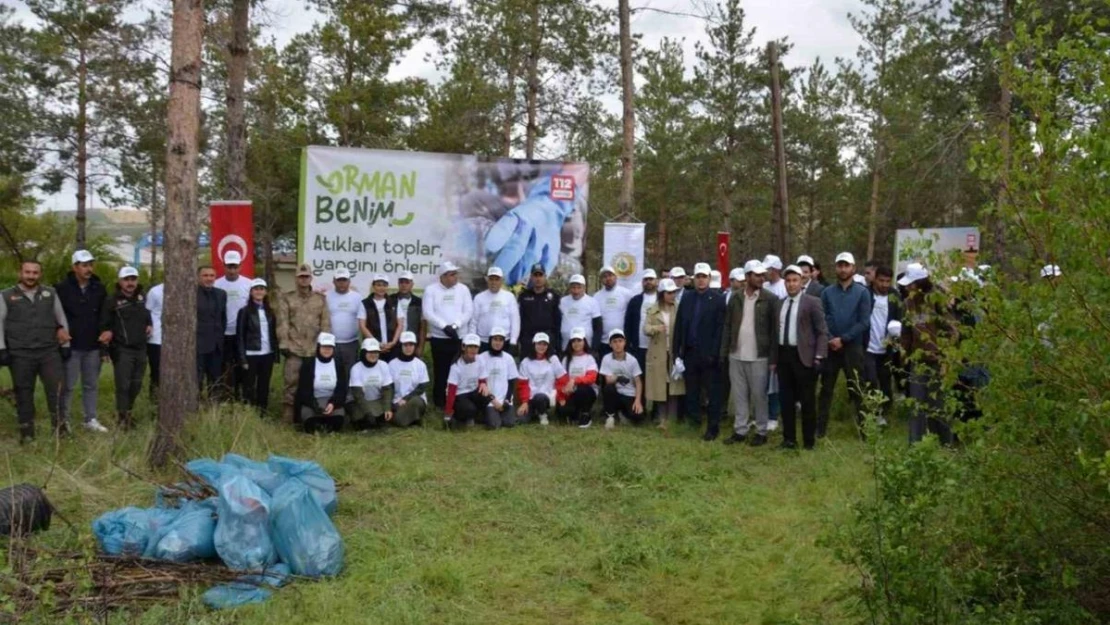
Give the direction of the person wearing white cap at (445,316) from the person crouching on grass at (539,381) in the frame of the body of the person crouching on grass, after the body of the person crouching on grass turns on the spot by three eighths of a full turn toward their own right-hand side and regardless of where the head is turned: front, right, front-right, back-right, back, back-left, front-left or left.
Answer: front-left

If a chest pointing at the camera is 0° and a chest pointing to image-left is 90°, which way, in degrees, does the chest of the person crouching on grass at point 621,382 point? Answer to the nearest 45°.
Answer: approximately 0°

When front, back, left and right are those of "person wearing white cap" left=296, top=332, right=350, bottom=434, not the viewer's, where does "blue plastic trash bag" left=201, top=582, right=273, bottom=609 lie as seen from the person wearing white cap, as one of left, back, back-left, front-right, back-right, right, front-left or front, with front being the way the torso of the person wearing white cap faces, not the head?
front

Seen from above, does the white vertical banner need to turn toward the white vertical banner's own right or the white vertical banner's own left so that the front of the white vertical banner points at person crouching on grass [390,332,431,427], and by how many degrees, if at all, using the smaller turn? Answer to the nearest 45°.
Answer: approximately 45° to the white vertical banner's own right

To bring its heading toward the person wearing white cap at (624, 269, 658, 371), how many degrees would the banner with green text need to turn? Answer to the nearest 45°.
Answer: approximately 45° to its left

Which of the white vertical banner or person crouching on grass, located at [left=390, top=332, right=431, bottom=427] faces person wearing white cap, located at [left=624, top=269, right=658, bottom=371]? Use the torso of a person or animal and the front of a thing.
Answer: the white vertical banner

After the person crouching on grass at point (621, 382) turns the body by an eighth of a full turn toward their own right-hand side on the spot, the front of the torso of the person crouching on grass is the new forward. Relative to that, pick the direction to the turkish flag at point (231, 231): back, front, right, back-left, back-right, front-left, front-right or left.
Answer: front-right

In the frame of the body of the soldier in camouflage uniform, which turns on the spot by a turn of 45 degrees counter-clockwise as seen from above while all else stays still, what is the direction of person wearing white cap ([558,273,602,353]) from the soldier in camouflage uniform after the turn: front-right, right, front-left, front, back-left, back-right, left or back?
front-left

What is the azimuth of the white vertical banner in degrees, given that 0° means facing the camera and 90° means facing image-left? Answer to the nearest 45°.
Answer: approximately 0°

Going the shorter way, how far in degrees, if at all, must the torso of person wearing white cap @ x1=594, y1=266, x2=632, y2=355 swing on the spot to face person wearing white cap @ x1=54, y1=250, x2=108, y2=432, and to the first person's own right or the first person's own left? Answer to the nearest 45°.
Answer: approximately 45° to the first person's own right
